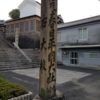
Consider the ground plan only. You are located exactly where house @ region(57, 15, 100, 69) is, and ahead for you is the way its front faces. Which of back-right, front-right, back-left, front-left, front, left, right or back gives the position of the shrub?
front-left

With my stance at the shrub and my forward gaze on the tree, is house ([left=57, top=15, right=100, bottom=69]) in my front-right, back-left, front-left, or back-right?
front-right

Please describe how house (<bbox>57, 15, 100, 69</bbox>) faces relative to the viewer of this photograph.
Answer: facing the viewer and to the left of the viewer

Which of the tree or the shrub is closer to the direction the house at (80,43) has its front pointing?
the shrub

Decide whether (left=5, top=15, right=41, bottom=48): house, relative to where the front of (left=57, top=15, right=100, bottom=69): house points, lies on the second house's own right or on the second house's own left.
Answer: on the second house's own right

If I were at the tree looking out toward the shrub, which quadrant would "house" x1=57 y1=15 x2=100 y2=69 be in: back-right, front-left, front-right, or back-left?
front-left

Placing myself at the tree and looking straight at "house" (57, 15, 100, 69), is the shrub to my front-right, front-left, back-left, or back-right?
front-right

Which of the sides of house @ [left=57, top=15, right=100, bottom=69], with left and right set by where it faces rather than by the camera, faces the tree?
right
